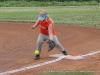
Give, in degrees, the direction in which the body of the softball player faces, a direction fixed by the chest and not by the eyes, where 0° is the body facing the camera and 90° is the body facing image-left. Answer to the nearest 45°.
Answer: approximately 45°
